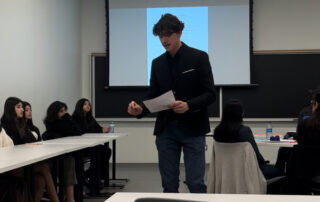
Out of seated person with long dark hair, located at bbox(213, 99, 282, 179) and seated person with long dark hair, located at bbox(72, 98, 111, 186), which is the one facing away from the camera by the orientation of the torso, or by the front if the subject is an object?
seated person with long dark hair, located at bbox(213, 99, 282, 179)

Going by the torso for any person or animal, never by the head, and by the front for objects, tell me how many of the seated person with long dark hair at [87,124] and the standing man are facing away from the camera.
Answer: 0

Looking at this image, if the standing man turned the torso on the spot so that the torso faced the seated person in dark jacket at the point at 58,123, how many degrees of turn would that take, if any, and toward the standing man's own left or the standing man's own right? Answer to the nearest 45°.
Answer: approximately 90° to the standing man's own right

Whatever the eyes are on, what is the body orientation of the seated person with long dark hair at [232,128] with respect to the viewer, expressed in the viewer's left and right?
facing away from the viewer

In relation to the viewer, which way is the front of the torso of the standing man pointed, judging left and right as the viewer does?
facing the viewer and to the left of the viewer

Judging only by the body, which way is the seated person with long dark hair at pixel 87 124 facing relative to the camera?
to the viewer's right

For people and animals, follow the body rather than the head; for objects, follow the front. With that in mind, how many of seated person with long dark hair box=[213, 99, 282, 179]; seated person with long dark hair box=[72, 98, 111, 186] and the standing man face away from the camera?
1

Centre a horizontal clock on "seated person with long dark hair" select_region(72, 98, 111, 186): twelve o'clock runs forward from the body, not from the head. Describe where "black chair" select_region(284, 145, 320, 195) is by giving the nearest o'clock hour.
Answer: The black chair is roughly at 2 o'clock from the seated person with long dark hair.

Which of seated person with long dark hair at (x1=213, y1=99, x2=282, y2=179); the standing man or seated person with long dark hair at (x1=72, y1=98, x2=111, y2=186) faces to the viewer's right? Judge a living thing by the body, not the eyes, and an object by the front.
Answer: seated person with long dark hair at (x1=72, y1=98, x2=111, y2=186)

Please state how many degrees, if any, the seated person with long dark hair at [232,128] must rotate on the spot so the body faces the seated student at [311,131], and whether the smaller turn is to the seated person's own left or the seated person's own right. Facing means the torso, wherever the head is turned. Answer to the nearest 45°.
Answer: approximately 90° to the seated person's own right

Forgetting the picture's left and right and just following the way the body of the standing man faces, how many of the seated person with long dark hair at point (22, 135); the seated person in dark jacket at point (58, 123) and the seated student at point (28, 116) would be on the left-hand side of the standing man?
0

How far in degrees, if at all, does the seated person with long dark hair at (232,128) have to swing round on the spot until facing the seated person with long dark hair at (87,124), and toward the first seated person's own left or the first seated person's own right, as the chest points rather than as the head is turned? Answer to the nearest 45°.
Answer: approximately 45° to the first seated person's own left

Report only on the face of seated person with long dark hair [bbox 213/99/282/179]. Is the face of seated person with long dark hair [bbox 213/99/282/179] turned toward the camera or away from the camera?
away from the camera
